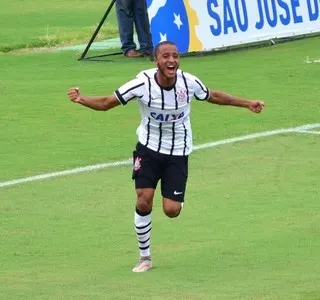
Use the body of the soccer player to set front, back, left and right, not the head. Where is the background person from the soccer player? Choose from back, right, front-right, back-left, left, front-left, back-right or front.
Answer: back

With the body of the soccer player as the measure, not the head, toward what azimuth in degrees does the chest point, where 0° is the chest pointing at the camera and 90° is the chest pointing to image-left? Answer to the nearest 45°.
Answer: approximately 0°
